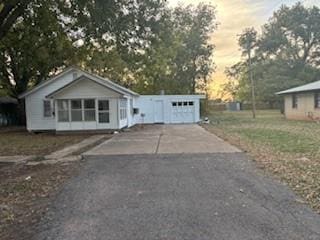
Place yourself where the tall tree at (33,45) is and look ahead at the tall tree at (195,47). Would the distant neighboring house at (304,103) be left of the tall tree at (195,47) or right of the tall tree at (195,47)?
right

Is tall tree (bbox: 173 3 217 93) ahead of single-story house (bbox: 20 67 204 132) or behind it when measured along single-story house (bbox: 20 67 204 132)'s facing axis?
behind

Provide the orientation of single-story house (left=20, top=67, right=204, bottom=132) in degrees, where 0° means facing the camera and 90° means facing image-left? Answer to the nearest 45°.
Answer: approximately 0°

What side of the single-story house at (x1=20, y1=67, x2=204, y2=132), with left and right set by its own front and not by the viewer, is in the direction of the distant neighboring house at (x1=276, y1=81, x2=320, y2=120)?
left
